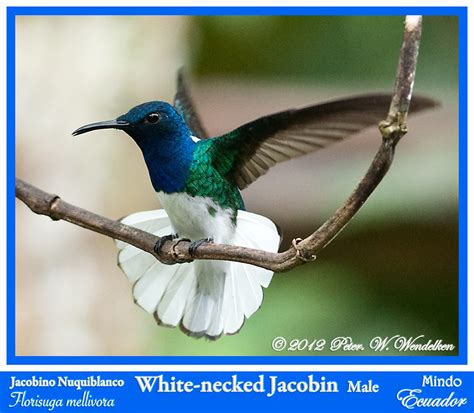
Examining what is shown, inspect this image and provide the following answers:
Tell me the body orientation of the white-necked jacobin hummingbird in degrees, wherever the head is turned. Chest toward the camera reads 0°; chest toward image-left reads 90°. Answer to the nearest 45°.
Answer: approximately 45°
